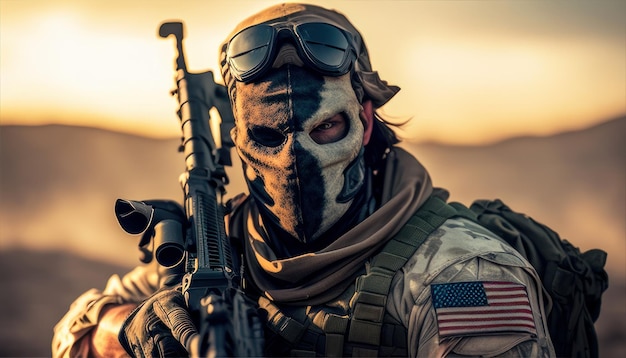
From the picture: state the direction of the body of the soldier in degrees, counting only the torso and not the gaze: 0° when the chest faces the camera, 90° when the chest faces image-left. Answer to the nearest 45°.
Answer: approximately 45°
